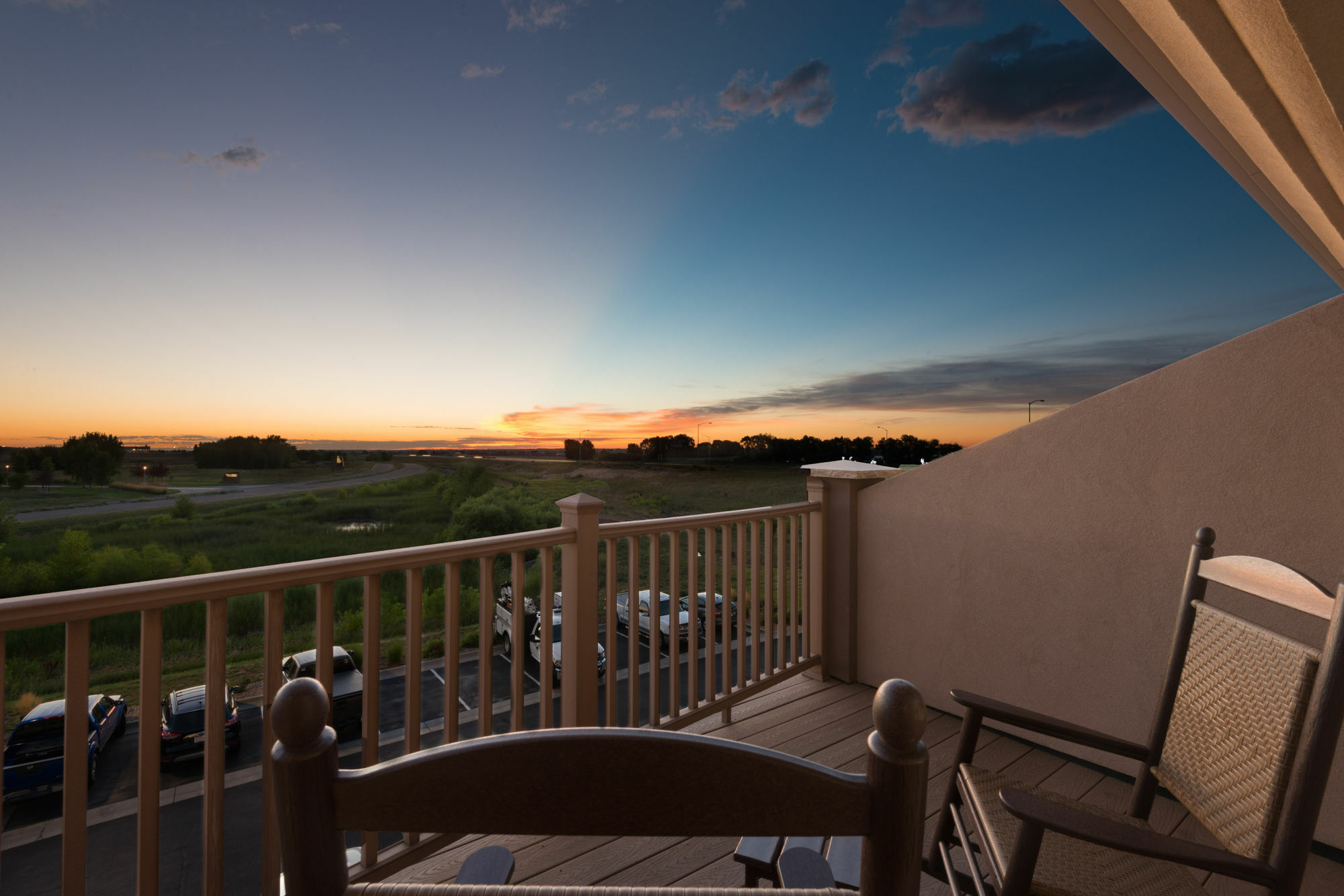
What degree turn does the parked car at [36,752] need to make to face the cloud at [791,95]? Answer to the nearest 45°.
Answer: approximately 45° to its right

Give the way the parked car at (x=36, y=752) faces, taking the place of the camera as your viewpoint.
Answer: facing away from the viewer and to the right of the viewer

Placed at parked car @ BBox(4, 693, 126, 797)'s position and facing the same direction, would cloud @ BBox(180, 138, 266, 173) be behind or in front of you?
in front

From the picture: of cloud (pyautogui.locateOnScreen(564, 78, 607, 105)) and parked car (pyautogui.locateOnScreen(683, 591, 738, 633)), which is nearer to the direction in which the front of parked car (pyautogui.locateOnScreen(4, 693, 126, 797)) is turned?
the cloud
